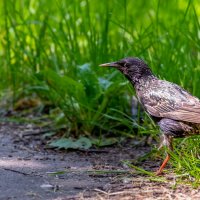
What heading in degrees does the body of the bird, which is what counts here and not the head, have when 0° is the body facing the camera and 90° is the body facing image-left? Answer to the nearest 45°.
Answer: approximately 90°
